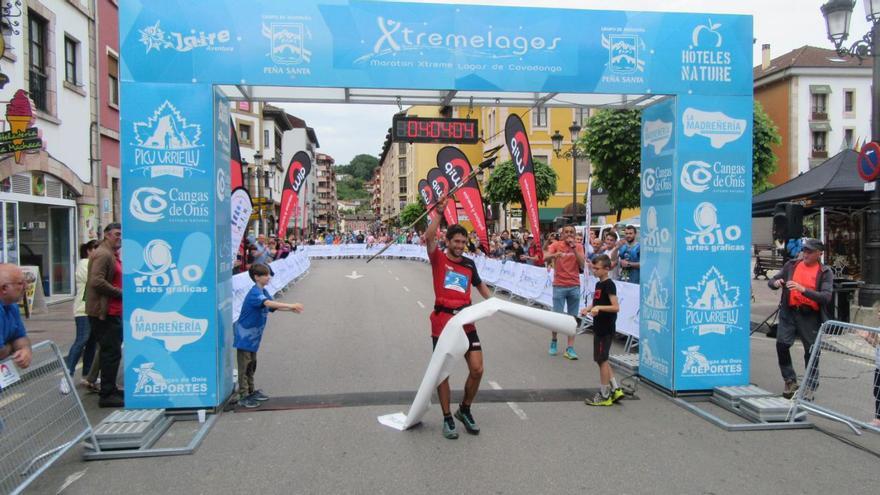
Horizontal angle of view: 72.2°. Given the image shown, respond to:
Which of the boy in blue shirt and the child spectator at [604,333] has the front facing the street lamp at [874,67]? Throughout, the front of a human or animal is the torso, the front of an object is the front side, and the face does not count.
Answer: the boy in blue shirt

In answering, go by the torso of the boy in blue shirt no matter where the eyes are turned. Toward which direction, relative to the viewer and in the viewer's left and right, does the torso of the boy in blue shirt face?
facing to the right of the viewer

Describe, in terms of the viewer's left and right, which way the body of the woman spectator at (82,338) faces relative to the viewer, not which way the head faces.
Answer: facing to the right of the viewer

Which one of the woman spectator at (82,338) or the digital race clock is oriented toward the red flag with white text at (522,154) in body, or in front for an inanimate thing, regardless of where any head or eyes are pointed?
the woman spectator

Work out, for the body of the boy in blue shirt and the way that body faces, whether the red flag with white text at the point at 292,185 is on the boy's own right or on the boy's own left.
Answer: on the boy's own left

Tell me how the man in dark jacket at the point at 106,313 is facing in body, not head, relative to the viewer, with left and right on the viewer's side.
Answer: facing to the right of the viewer

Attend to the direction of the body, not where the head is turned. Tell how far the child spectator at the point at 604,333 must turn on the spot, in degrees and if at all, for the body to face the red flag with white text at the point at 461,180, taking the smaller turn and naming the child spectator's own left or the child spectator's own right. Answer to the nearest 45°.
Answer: approximately 90° to the child spectator's own right

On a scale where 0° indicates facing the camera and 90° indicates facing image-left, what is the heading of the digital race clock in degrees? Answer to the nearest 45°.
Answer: approximately 0°

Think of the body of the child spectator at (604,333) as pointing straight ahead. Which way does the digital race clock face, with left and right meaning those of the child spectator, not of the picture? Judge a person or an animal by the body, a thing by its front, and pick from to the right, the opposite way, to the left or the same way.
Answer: to the left

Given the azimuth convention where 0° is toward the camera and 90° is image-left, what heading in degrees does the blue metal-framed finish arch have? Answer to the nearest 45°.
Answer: approximately 0°

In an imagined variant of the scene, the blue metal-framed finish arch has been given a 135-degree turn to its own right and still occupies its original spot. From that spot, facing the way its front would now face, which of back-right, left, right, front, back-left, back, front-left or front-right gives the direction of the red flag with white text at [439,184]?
front-right

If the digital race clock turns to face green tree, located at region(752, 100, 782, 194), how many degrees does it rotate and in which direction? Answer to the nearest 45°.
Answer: approximately 135° to its left

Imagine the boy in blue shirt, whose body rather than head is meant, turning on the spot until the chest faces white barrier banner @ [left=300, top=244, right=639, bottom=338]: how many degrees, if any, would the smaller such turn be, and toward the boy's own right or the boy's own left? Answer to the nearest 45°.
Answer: approximately 45° to the boy's own left
